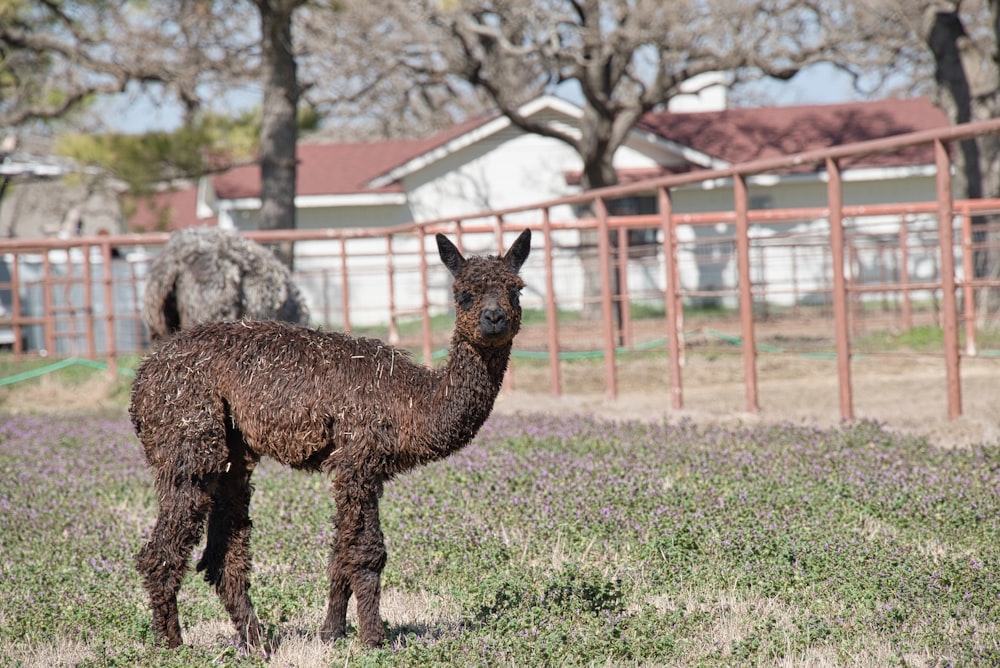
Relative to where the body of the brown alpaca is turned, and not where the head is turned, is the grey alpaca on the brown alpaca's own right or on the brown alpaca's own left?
on the brown alpaca's own left

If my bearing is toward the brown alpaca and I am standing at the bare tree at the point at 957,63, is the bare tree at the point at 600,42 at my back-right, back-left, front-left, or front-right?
front-right

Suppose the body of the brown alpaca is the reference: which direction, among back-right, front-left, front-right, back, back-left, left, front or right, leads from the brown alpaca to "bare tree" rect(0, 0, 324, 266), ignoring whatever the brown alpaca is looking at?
left

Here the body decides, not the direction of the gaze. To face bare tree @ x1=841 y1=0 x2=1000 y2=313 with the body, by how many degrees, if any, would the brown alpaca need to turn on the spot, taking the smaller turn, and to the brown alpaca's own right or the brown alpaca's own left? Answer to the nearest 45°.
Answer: approximately 45° to the brown alpaca's own left

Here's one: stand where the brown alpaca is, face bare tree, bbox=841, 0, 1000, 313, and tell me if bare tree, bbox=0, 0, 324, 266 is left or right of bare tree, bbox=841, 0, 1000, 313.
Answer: left

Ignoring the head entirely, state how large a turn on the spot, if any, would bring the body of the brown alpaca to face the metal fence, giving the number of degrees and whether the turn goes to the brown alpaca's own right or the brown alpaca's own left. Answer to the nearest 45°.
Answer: approximately 90° to the brown alpaca's own left

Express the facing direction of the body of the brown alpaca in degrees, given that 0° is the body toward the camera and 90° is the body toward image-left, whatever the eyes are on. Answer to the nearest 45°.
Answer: approximately 270°

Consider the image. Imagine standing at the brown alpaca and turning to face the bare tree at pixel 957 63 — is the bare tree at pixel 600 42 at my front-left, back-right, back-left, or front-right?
front-left

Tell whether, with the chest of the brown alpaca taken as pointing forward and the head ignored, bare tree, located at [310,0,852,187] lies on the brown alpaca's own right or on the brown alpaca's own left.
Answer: on the brown alpaca's own left
